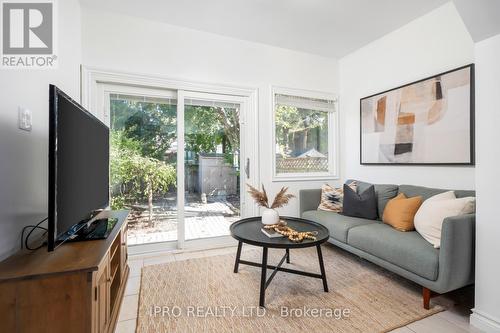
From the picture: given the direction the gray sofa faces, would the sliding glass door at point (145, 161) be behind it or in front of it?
in front

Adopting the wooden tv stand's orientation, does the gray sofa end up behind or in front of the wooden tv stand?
in front

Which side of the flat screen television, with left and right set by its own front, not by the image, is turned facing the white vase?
front

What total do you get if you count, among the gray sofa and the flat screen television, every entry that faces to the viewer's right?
1

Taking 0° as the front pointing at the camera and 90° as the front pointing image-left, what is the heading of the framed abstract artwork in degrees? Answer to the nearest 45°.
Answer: approximately 45°

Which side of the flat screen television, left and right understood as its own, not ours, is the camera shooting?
right

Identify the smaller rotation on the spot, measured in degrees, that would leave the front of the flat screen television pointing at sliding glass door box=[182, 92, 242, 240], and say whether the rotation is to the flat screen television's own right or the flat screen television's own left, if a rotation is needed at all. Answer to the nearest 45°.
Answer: approximately 45° to the flat screen television's own left

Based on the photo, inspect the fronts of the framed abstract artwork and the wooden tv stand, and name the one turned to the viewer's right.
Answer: the wooden tv stand

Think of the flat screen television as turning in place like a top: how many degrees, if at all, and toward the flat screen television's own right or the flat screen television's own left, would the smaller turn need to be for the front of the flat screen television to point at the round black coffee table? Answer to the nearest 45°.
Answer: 0° — it already faces it

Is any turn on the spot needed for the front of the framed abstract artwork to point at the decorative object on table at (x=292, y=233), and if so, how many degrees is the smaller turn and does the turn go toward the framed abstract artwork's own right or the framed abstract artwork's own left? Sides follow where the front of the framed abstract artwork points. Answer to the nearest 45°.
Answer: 0° — it already faces it

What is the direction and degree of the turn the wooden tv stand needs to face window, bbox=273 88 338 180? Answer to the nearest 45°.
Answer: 0° — it already faces it

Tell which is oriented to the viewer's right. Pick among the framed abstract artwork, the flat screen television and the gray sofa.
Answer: the flat screen television

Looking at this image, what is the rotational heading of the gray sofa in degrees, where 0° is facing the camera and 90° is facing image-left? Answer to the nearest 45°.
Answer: approximately 45°

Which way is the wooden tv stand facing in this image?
to the viewer's right

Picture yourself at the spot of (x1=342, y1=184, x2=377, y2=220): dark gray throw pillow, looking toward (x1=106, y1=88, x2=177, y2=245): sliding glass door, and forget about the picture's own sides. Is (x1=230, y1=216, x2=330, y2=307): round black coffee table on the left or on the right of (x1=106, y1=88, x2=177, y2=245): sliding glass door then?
left

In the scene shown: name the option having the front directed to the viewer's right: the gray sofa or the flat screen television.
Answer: the flat screen television
